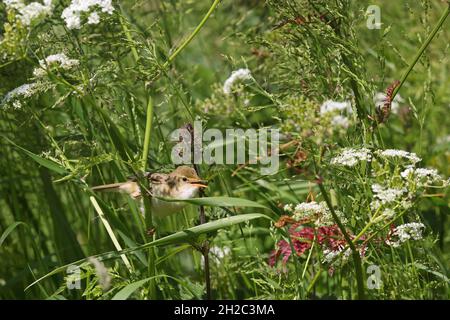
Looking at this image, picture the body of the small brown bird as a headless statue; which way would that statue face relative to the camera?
to the viewer's right

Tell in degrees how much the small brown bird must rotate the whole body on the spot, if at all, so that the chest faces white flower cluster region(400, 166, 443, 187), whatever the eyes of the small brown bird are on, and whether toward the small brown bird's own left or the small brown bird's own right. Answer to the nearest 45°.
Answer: approximately 45° to the small brown bird's own right

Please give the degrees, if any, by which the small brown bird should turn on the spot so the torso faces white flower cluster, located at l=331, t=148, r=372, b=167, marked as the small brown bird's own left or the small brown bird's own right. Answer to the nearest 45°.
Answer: approximately 45° to the small brown bird's own right

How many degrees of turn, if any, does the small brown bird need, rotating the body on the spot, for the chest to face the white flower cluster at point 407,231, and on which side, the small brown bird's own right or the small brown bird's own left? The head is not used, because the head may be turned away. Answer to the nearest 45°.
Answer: approximately 45° to the small brown bird's own right
